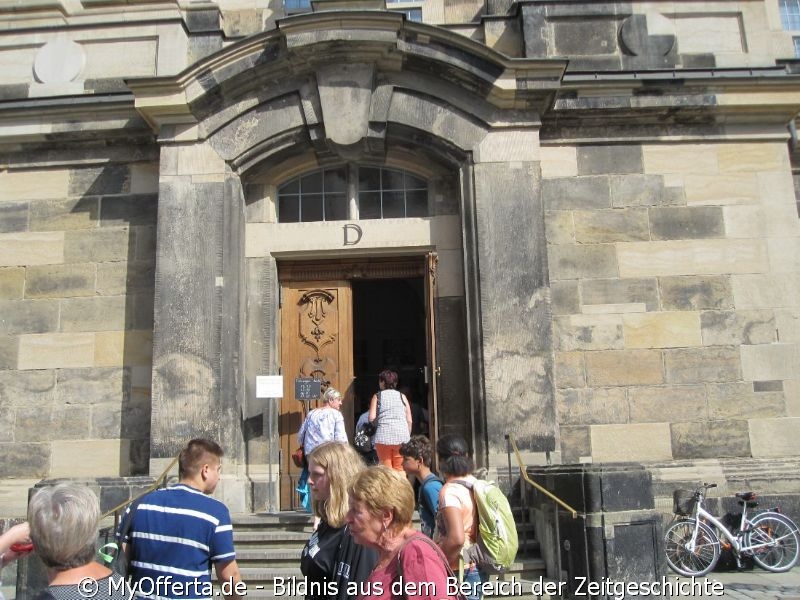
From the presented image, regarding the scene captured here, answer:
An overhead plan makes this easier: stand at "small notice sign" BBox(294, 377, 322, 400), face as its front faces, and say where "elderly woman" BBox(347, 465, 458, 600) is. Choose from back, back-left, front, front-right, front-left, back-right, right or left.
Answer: front

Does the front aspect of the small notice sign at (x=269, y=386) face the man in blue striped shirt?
yes

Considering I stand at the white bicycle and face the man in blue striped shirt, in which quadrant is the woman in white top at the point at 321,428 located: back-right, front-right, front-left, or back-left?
front-right

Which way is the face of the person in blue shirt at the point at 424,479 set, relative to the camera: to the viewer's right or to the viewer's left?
to the viewer's left

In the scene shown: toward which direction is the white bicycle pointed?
to the viewer's left

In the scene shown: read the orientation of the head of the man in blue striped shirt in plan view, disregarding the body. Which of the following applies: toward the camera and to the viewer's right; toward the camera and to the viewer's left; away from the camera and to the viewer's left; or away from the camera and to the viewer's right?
away from the camera and to the viewer's right

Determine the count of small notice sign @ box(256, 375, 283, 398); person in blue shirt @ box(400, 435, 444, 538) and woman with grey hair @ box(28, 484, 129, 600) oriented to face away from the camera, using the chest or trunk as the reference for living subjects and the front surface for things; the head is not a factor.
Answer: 1

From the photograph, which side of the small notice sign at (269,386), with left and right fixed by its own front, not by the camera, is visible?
front

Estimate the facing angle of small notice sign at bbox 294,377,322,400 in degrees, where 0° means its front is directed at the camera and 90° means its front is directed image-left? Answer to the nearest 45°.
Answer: approximately 0°

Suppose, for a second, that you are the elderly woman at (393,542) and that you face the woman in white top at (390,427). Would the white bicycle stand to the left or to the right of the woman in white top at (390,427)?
right

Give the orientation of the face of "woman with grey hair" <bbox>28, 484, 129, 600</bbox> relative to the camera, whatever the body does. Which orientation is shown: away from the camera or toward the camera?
away from the camera

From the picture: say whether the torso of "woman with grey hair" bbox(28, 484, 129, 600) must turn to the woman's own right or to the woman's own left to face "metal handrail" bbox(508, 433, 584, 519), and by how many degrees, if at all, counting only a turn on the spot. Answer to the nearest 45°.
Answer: approximately 45° to the woman's own right
